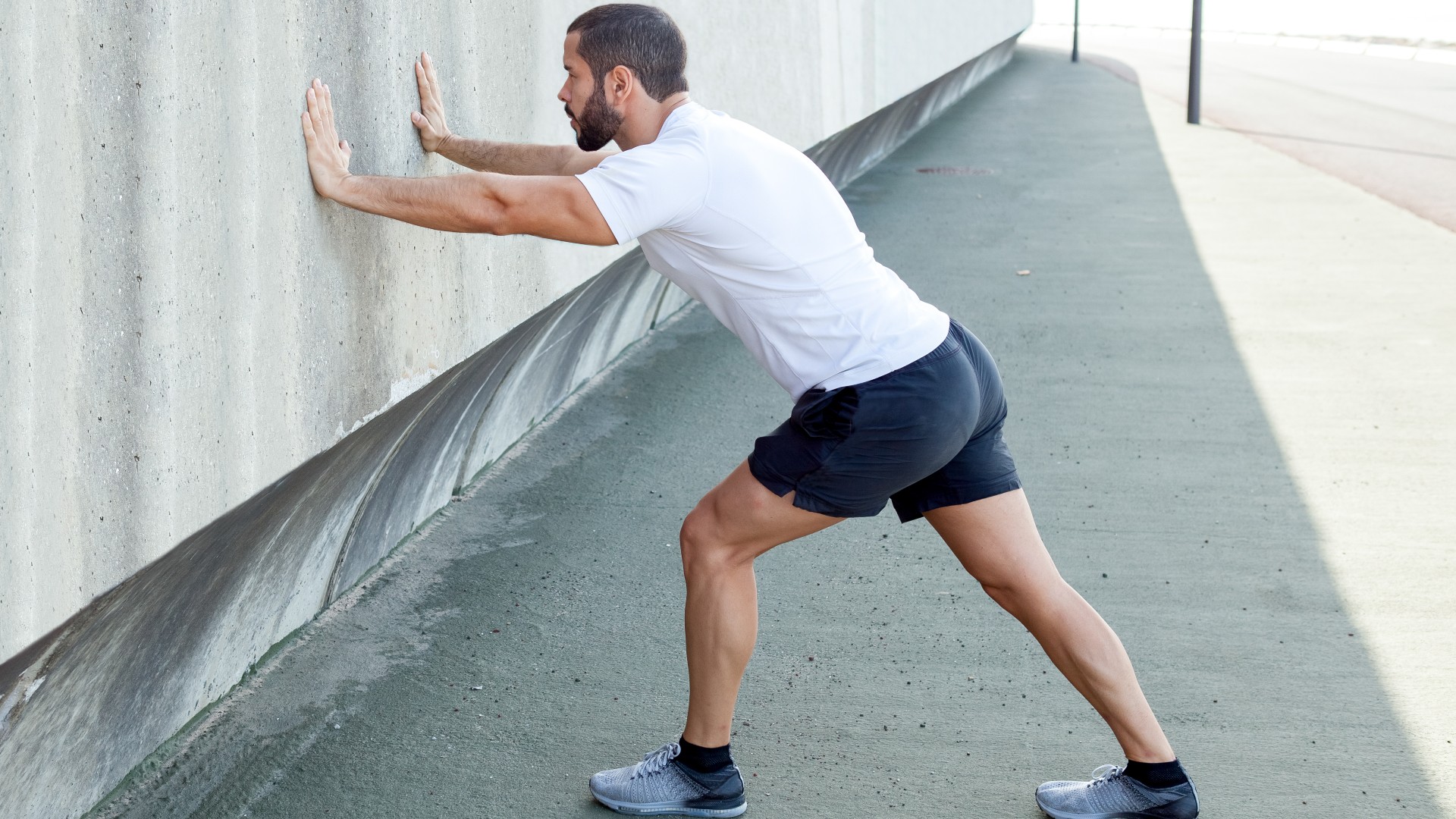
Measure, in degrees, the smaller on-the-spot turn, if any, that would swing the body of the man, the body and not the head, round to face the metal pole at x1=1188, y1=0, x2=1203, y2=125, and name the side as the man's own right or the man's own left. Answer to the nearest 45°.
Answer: approximately 90° to the man's own right

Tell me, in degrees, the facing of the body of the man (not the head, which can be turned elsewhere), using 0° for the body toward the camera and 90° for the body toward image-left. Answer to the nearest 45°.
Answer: approximately 90°

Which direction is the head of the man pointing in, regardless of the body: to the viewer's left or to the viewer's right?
to the viewer's left
